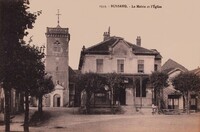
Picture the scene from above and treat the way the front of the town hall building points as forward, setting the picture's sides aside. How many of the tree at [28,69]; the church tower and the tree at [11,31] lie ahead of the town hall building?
2

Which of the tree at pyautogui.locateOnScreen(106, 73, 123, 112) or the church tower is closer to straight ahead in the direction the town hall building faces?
the tree

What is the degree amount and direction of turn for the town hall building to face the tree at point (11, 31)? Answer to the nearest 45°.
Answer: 0° — it already faces it

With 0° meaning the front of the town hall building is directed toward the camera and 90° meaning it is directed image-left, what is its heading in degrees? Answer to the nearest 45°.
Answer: approximately 0°

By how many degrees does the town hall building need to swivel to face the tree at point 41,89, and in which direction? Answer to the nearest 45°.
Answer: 0° — it already faces it

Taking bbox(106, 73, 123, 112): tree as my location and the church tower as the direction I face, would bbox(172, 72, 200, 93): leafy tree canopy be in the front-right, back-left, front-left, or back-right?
back-right

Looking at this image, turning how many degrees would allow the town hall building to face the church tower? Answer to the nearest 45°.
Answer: approximately 135° to its right

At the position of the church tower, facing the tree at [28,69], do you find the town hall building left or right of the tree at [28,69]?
left
